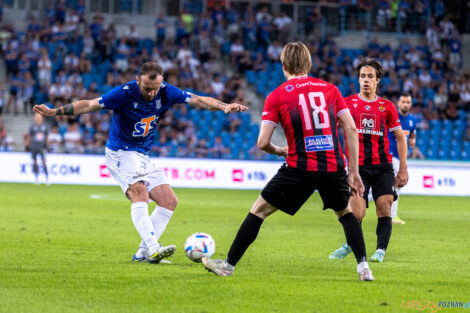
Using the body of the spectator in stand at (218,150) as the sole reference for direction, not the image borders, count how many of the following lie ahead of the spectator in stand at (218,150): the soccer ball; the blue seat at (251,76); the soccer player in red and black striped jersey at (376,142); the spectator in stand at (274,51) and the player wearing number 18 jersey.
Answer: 3

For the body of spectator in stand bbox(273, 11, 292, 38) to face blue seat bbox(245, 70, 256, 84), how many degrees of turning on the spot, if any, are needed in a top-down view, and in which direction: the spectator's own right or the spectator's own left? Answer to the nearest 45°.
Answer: approximately 45° to the spectator's own right

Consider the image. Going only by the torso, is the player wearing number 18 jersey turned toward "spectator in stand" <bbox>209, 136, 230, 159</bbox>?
yes

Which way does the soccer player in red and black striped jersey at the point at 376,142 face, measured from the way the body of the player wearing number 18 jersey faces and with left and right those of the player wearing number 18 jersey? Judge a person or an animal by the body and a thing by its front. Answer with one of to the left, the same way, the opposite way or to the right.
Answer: the opposite way

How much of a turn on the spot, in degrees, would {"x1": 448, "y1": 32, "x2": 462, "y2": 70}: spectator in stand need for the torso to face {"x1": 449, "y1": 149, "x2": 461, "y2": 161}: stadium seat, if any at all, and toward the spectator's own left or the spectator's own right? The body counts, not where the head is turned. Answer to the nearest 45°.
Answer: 0° — they already face it

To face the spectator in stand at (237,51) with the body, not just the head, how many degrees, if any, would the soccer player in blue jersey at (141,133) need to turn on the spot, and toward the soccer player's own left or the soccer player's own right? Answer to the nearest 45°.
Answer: approximately 135° to the soccer player's own left

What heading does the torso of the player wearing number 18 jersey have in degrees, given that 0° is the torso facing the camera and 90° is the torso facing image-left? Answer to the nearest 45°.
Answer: approximately 180°

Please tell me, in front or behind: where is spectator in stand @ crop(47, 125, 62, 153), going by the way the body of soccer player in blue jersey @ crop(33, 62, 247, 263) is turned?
behind
